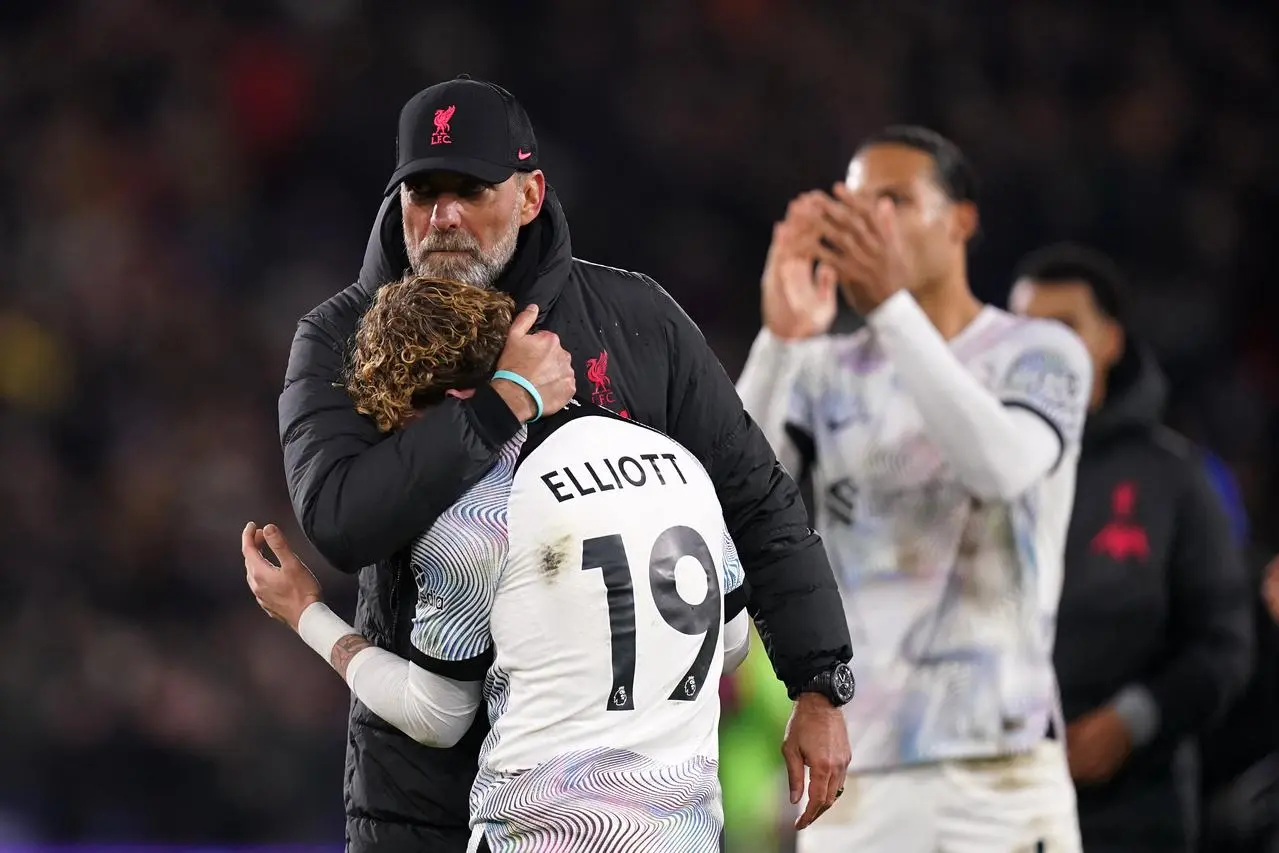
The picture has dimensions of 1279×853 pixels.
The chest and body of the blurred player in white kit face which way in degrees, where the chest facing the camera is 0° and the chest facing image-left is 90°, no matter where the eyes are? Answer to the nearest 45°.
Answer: approximately 45°

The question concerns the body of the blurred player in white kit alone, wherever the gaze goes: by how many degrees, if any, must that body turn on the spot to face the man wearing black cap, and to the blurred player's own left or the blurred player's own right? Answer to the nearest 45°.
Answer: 0° — they already face them
